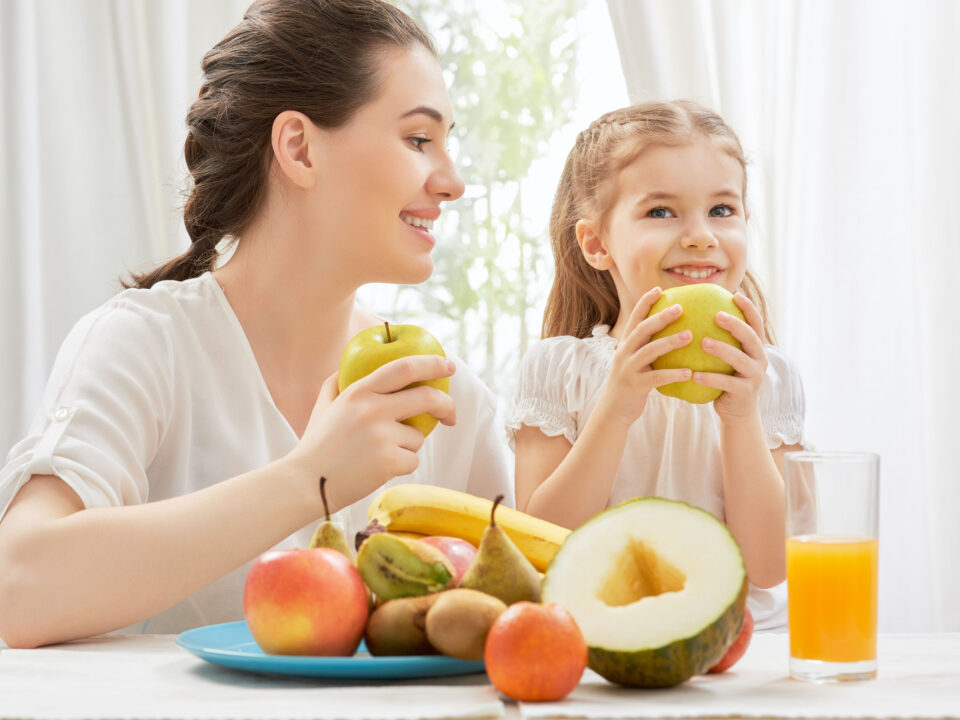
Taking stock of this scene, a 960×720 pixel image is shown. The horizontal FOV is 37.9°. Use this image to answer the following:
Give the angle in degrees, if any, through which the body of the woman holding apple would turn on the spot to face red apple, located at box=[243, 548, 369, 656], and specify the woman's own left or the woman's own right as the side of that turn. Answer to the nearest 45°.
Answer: approximately 45° to the woman's own right

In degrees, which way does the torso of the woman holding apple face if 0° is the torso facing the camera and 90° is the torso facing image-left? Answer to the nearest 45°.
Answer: approximately 315°

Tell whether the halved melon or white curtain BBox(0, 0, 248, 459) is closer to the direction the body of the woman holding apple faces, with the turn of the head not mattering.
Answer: the halved melon

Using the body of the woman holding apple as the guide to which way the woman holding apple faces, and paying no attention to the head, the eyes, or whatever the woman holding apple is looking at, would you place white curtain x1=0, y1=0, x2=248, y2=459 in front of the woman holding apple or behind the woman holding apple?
behind

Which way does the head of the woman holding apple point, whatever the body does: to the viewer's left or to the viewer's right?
to the viewer's right
